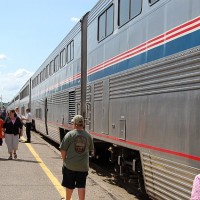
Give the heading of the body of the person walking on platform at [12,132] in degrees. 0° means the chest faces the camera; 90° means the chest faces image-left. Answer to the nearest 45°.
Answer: approximately 0°
